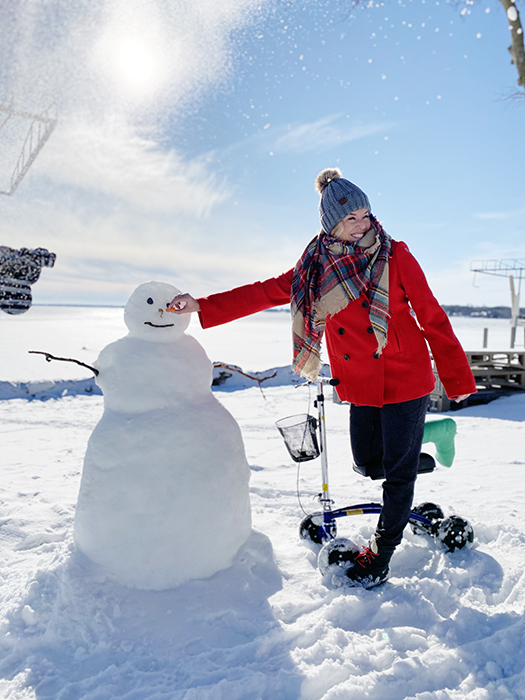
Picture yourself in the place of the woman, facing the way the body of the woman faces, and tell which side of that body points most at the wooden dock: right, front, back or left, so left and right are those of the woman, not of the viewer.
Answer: back

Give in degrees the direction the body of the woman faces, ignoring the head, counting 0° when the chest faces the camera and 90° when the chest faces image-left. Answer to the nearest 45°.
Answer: approximately 45°
